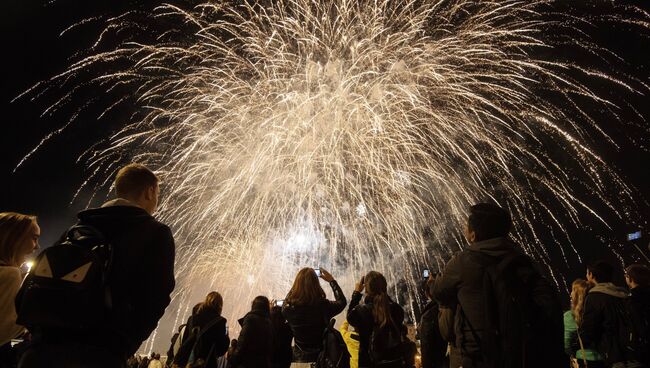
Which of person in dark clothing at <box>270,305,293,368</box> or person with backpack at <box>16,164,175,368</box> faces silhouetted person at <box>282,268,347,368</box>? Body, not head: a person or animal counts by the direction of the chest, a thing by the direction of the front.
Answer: person with backpack at <box>16,164,175,368</box>

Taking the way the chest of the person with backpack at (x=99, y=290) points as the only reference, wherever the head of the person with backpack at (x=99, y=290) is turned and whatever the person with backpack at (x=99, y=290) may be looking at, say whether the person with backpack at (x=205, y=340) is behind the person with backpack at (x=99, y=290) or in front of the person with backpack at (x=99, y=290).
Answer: in front

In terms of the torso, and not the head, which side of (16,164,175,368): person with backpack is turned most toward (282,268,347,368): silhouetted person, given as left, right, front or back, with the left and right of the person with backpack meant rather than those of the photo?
front

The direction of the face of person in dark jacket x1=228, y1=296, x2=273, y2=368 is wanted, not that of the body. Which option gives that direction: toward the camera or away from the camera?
away from the camera

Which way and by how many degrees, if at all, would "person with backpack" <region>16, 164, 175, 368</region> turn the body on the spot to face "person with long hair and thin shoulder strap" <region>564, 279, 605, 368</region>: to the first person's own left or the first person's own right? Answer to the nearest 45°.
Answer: approximately 45° to the first person's own right

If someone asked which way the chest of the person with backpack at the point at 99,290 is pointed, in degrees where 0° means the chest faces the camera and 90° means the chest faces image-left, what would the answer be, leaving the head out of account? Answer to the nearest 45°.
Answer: approximately 225°

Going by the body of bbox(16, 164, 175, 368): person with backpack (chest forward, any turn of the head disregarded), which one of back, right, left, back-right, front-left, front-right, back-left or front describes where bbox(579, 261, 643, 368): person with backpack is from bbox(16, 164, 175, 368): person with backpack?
front-right

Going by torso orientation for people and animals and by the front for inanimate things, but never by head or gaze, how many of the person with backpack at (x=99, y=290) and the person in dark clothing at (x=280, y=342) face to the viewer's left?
0

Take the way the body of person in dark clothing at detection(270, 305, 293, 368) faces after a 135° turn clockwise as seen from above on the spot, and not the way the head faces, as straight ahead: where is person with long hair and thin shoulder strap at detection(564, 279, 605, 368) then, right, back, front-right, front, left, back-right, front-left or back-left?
front-left

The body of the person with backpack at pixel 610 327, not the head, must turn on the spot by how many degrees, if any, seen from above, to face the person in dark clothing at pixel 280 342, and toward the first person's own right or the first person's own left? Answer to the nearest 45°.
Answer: approximately 45° to the first person's own left

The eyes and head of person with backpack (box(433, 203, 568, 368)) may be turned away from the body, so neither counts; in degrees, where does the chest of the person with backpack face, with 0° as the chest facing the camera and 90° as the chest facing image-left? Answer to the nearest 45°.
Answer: approximately 135°

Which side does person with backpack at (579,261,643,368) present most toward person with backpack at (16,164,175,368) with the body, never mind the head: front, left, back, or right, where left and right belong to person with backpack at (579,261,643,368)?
left

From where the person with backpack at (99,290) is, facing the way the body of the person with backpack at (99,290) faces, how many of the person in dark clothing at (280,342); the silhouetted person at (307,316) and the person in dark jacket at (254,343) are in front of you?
3

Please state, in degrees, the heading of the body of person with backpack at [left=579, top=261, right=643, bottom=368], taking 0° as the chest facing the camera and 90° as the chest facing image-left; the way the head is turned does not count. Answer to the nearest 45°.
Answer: approximately 135°

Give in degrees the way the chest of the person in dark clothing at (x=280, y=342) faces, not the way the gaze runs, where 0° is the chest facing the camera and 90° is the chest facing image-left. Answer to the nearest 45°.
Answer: approximately 180°

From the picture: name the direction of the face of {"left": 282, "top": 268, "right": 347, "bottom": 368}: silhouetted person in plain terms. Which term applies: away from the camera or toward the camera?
away from the camera
